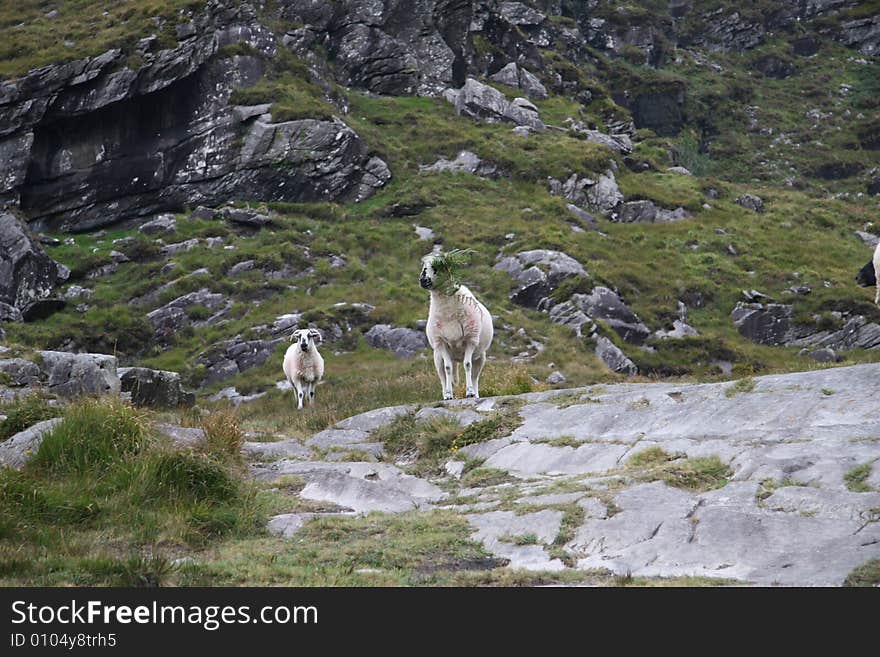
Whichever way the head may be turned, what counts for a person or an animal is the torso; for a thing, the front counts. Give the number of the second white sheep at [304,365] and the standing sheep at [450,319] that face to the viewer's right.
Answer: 0

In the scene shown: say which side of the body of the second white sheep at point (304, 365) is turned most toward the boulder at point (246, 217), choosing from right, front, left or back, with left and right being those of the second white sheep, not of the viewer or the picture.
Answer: back

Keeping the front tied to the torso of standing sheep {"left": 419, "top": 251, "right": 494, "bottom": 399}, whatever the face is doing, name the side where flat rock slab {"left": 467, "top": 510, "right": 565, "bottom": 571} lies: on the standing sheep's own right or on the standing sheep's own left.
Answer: on the standing sheep's own left

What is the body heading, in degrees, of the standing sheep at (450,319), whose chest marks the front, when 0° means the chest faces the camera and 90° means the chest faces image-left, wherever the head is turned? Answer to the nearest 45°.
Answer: approximately 45°

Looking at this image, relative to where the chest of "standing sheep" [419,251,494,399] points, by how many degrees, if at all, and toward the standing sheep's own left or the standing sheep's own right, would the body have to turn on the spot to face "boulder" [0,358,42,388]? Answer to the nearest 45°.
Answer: approximately 45° to the standing sheep's own right

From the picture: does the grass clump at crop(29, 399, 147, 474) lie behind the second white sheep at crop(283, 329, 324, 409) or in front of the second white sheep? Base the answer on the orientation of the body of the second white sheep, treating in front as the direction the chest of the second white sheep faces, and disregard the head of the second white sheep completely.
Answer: in front

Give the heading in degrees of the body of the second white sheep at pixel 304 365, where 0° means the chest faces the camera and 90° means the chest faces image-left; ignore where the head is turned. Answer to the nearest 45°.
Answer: approximately 0°

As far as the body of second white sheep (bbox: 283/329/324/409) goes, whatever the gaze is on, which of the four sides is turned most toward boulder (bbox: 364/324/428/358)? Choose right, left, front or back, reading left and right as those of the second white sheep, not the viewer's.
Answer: back
